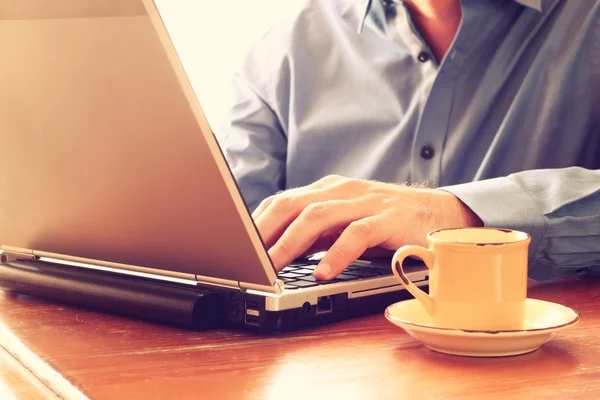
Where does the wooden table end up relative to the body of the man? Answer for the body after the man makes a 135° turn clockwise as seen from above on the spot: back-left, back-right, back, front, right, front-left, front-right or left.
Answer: back

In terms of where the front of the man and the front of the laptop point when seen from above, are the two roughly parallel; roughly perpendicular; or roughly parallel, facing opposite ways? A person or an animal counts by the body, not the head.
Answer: roughly parallel, facing opposite ways

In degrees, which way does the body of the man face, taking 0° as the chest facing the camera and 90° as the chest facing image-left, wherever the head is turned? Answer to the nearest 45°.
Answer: approximately 45°

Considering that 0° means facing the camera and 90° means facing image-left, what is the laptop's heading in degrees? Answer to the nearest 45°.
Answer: approximately 225°

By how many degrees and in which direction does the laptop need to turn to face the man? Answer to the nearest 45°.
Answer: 0° — it already faces them
